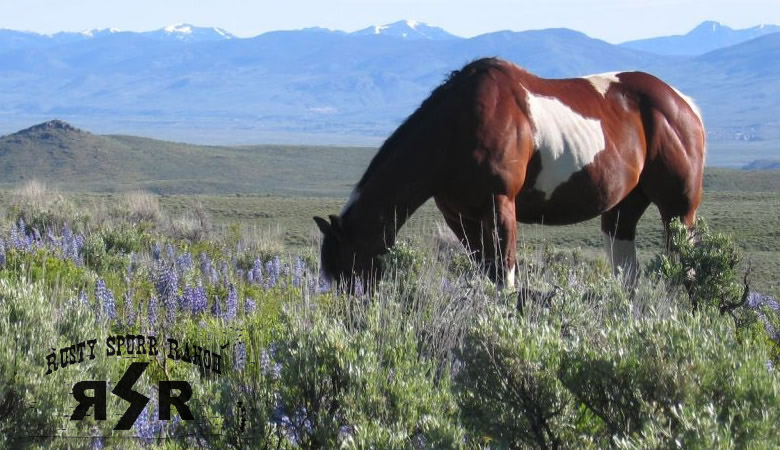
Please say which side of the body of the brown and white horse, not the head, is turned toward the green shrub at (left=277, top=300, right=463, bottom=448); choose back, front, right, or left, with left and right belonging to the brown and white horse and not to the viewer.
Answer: left

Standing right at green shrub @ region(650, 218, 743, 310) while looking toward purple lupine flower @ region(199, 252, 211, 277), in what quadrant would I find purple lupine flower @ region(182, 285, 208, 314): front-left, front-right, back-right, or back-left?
front-left

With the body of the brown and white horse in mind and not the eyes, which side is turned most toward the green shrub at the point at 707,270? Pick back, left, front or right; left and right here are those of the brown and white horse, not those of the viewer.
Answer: back

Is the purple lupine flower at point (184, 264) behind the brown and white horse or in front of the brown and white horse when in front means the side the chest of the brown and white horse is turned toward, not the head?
in front

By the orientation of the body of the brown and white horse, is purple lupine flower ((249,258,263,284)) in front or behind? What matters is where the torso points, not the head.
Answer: in front

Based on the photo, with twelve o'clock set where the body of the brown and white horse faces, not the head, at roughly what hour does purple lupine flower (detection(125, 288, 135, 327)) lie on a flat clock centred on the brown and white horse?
The purple lupine flower is roughly at 11 o'clock from the brown and white horse.

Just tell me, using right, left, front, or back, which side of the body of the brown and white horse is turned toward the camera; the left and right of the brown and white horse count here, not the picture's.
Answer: left

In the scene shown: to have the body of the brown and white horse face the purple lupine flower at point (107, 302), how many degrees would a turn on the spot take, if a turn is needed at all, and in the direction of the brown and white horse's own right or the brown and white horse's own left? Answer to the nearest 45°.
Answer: approximately 45° to the brown and white horse's own left

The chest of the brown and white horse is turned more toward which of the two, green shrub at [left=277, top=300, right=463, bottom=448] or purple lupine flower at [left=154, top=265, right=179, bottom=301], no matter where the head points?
the purple lupine flower

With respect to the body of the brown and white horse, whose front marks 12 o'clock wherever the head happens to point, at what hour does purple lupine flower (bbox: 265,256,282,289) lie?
The purple lupine flower is roughly at 1 o'clock from the brown and white horse.

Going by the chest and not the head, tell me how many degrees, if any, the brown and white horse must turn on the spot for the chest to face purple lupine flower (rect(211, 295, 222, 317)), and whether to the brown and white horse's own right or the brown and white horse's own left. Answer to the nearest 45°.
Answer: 0° — it already faces it
